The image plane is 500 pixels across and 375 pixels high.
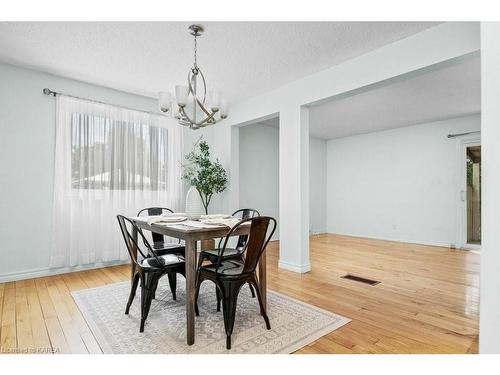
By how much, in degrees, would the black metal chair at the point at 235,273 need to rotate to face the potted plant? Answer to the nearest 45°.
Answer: approximately 45° to its right

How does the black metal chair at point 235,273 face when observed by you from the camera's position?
facing away from the viewer and to the left of the viewer

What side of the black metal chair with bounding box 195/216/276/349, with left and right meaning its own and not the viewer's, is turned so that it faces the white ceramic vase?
front

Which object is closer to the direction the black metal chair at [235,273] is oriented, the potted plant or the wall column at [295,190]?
the potted plant

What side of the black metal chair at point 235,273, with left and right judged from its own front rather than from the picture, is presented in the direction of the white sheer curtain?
front

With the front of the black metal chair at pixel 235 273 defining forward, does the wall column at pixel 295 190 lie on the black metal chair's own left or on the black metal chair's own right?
on the black metal chair's own right

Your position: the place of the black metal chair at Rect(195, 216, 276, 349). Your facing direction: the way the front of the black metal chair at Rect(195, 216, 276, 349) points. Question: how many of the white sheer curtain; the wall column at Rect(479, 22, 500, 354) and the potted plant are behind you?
1

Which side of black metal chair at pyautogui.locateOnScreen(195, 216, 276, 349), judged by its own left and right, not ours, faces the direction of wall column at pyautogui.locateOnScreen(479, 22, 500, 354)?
back

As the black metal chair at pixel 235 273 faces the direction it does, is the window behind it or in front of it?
in front
